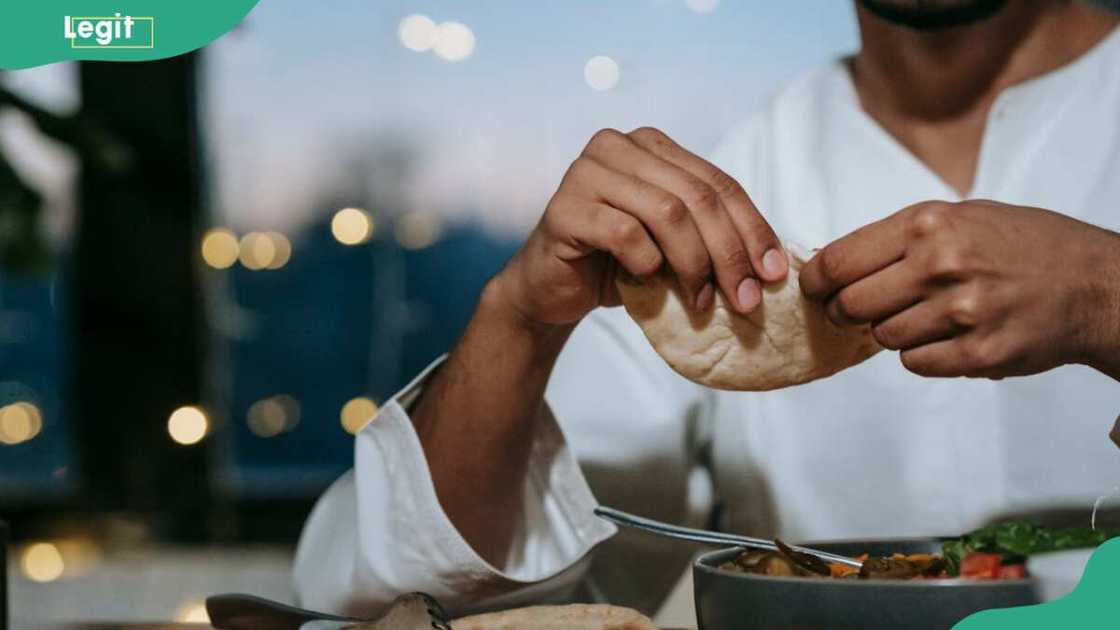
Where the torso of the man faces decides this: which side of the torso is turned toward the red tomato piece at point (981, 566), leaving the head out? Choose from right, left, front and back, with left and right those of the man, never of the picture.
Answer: front

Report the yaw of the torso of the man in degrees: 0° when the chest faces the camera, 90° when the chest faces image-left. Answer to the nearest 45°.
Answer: approximately 0°

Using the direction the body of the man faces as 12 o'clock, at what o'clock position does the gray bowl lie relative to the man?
The gray bowl is roughly at 12 o'clock from the man.

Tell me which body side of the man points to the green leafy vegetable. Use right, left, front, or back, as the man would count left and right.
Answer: front
